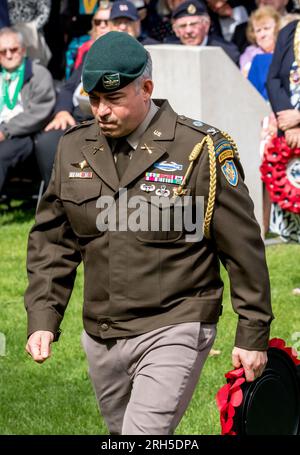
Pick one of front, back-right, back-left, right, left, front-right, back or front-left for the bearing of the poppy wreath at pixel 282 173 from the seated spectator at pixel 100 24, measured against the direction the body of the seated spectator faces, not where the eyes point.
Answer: front-left

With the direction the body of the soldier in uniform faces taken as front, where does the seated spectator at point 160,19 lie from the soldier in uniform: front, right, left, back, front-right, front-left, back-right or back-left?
back-right

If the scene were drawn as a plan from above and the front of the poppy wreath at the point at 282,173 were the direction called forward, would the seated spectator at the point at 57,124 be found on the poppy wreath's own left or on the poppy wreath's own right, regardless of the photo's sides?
on the poppy wreath's own right

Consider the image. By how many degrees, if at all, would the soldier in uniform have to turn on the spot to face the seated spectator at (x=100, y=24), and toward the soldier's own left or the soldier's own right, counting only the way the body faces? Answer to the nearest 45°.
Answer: approximately 135° to the soldier's own right

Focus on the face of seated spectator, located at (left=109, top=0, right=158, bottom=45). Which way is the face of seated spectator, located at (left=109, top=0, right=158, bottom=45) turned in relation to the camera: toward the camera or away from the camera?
toward the camera

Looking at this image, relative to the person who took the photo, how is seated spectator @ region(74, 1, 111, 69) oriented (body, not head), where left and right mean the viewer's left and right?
facing the viewer

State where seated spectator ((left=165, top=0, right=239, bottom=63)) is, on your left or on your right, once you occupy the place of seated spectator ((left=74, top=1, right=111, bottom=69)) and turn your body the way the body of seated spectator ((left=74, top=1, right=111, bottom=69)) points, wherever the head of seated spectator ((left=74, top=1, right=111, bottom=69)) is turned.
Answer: on your left

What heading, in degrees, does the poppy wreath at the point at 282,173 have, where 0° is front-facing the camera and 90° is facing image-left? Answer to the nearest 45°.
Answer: approximately 0°

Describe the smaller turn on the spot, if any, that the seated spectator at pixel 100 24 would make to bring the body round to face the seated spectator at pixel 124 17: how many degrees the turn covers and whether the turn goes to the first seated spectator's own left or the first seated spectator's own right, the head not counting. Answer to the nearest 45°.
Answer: approximately 45° to the first seated spectator's own left

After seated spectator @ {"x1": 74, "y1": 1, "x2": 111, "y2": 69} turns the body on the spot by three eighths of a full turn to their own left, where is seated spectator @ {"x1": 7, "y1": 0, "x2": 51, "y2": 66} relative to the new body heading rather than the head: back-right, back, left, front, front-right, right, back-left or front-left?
left

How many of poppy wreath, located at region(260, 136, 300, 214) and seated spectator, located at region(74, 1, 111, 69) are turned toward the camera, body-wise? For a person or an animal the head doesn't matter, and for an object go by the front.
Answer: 2

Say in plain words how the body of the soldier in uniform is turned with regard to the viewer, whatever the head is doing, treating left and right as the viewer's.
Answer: facing the viewer and to the left of the viewer

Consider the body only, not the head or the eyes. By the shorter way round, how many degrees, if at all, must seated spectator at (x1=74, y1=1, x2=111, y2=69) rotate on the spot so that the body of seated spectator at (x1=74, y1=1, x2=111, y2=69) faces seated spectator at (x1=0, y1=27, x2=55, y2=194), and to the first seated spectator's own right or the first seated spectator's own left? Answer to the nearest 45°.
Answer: approximately 45° to the first seated spectator's own right
